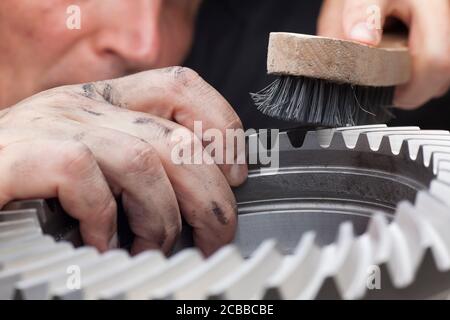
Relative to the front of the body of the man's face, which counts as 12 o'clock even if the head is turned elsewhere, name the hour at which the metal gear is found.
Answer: The metal gear is roughly at 1 o'clock from the man's face.
